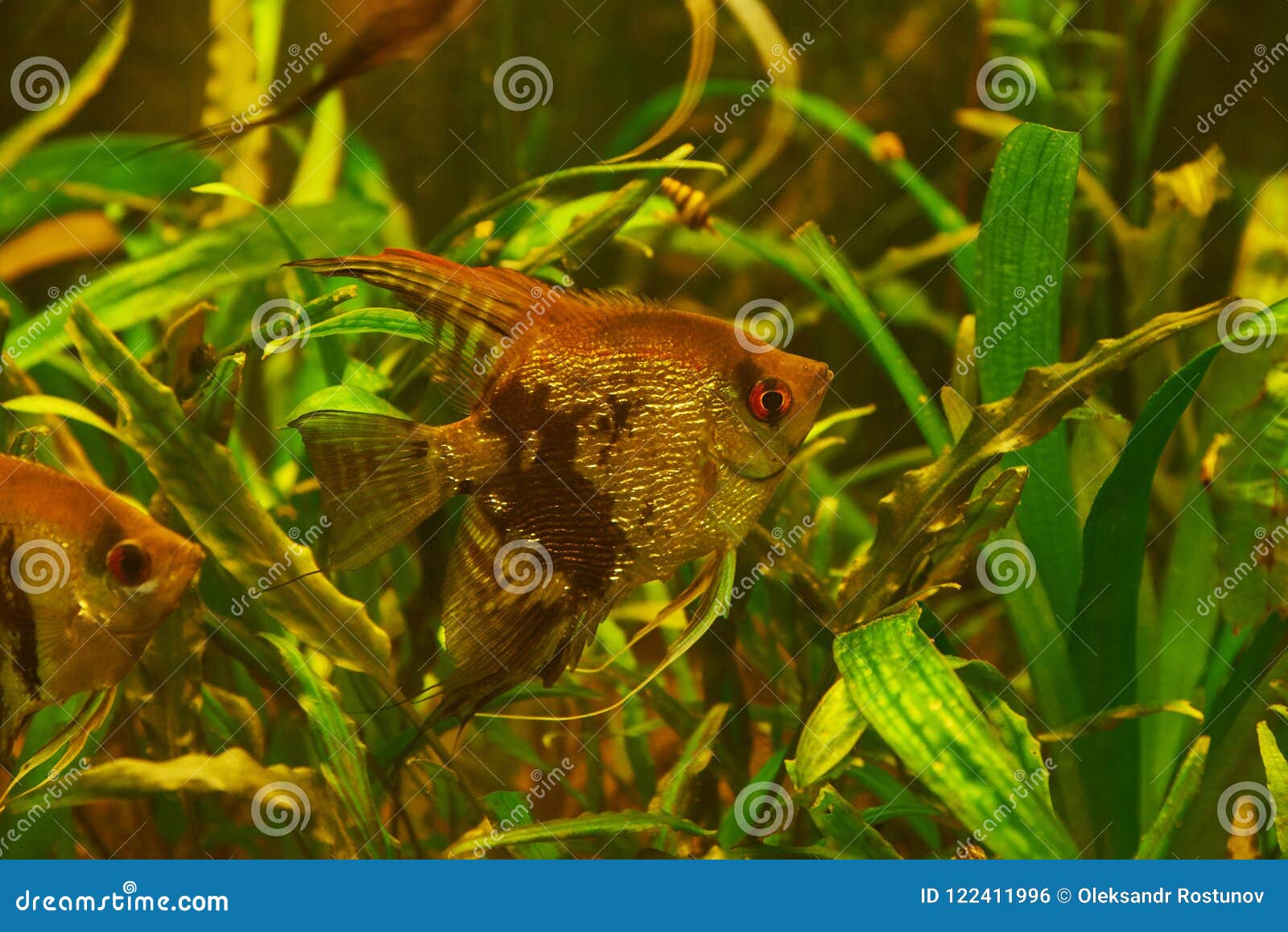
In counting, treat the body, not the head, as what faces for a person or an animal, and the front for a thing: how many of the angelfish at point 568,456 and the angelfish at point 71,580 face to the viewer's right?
2

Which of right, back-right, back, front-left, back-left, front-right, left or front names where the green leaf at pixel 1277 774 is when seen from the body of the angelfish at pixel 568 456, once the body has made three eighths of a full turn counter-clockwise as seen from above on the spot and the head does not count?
back-right

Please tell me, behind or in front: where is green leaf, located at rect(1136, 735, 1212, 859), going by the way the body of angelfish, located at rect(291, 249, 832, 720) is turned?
in front

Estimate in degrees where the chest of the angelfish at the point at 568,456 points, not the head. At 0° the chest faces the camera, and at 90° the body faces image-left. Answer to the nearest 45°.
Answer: approximately 270°

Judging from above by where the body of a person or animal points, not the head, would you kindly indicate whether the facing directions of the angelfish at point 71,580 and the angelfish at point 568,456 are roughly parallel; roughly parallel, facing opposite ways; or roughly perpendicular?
roughly parallel

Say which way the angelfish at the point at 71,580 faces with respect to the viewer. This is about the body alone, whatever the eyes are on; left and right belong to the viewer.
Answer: facing to the right of the viewer

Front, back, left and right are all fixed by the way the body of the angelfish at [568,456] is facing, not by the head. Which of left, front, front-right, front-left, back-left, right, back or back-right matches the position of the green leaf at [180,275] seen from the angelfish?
back-left
